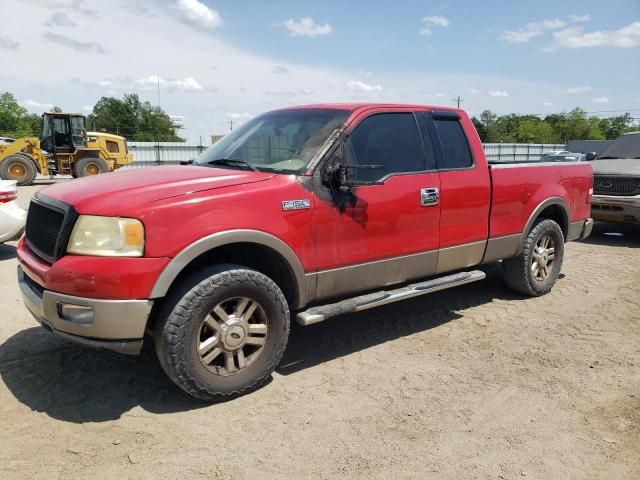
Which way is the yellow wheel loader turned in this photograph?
to the viewer's left

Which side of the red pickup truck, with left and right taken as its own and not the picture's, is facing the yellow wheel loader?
right

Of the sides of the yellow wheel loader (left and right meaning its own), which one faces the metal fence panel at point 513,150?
back

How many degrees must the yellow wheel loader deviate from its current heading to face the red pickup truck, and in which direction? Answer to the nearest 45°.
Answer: approximately 90° to its left

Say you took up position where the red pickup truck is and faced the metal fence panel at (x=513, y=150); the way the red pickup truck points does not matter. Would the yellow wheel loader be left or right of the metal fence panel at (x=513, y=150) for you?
left

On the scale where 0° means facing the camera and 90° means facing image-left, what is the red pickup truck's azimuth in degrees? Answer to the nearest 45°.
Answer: approximately 45°
